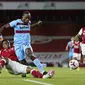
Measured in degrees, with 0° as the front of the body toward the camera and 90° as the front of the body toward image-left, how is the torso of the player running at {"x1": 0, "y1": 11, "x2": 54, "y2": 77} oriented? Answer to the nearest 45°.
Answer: approximately 315°

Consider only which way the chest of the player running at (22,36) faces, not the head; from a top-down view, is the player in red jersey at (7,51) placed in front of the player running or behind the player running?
behind

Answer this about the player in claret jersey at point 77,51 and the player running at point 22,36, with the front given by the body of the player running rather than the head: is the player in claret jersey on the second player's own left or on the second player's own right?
on the second player's own left
